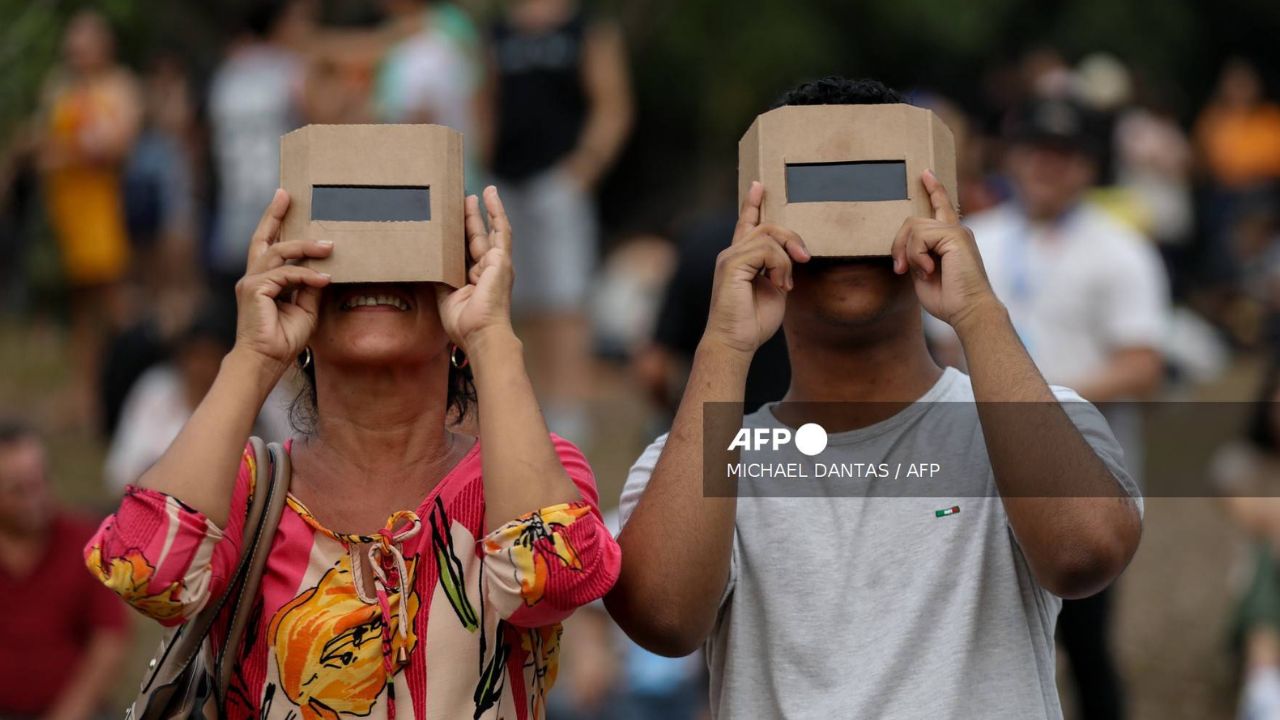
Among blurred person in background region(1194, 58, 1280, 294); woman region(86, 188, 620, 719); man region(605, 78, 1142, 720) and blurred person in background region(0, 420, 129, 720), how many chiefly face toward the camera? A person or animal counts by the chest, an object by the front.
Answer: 4

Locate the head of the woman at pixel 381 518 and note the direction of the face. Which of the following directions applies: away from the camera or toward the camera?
toward the camera

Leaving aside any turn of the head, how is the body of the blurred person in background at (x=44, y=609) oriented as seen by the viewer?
toward the camera

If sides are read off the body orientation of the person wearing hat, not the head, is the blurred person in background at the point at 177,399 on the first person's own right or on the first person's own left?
on the first person's own right

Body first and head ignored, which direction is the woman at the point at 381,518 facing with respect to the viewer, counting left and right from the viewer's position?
facing the viewer

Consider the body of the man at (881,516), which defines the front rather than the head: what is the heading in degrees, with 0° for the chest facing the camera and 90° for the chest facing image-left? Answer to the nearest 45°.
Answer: approximately 0°

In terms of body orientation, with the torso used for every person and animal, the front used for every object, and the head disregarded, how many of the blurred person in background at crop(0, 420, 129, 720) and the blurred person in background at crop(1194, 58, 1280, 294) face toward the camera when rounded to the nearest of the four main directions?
2

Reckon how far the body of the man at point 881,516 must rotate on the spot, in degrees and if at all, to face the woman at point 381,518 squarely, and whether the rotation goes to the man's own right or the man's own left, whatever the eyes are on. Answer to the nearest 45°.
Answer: approximately 90° to the man's own right

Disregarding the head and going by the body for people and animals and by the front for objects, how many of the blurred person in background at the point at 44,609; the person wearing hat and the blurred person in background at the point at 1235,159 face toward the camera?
3

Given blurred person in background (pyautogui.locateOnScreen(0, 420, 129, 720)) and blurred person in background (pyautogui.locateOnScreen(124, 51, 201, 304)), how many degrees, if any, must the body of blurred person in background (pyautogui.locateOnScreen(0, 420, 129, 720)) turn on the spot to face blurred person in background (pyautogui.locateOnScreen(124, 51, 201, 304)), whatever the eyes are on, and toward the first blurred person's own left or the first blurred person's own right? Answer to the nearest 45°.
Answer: approximately 180°

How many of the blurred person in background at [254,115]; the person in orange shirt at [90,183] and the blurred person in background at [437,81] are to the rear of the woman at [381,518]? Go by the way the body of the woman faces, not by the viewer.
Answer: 3

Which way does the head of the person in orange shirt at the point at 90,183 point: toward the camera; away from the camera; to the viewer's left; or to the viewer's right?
toward the camera

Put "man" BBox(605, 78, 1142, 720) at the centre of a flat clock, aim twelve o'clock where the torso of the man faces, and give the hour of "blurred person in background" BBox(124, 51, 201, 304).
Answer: The blurred person in background is roughly at 5 o'clock from the man.
